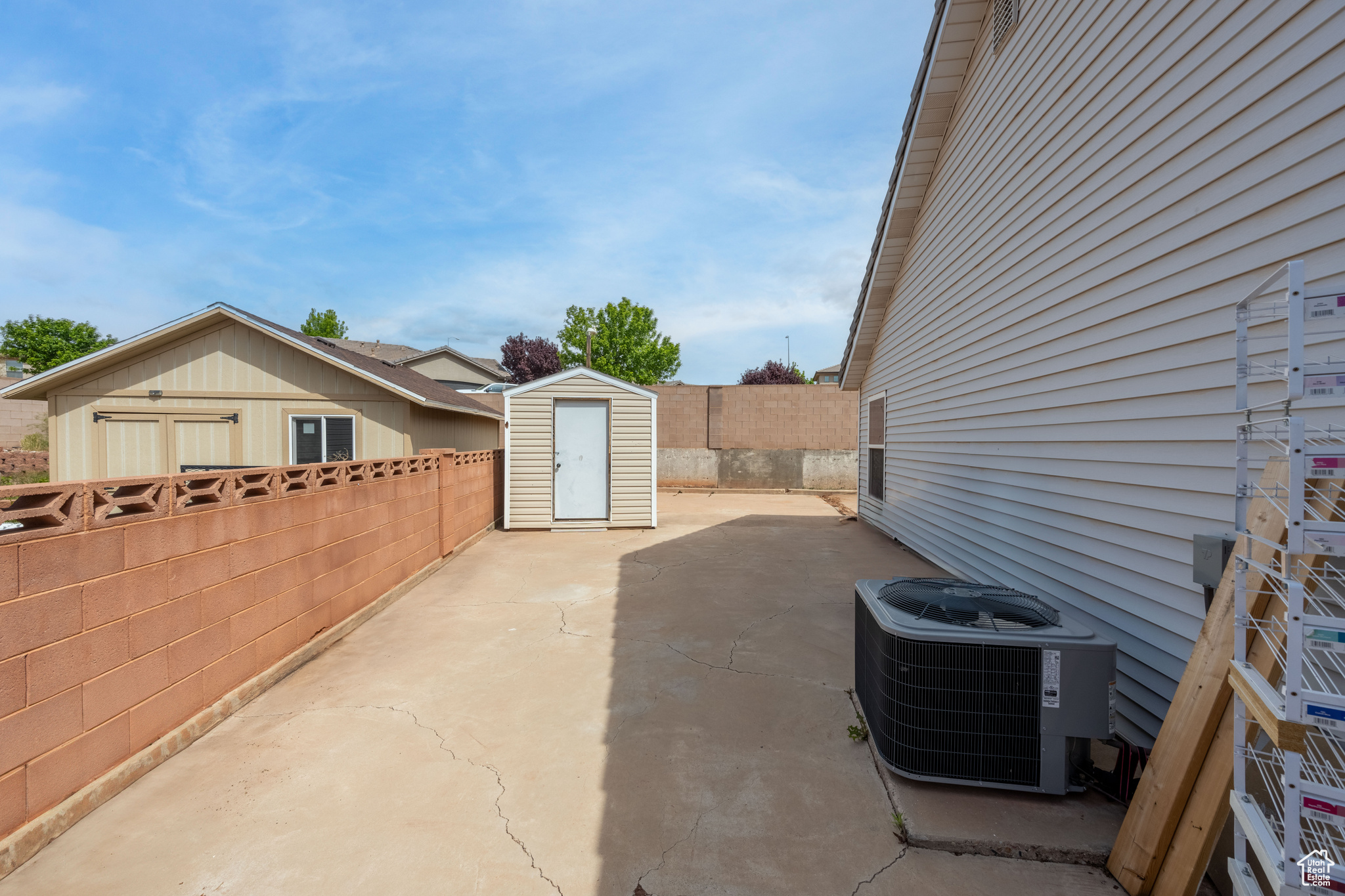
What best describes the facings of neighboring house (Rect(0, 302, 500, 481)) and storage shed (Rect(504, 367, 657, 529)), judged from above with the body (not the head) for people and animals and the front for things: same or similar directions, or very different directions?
same or similar directions

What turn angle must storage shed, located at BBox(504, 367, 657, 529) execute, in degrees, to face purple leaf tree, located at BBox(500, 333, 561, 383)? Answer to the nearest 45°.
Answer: approximately 180°

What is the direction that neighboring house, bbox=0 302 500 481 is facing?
toward the camera

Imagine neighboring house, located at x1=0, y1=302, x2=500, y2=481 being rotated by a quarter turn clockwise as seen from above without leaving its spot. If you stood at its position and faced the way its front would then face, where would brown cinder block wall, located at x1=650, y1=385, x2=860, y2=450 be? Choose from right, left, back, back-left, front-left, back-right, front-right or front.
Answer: back

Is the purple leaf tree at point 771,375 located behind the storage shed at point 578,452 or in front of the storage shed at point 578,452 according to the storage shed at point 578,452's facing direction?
behind

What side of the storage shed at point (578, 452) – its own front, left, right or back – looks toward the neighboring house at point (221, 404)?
right

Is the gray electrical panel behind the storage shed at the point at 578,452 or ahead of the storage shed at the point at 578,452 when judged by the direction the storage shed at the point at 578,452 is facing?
ahead

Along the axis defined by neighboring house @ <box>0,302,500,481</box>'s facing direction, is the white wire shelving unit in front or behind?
in front

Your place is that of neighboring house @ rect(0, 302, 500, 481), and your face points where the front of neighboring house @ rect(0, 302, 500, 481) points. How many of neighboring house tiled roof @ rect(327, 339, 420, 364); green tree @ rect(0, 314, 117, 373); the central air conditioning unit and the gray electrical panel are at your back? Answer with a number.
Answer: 2

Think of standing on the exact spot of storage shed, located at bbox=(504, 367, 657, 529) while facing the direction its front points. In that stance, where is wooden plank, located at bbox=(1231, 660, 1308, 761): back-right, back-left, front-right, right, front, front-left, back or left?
front

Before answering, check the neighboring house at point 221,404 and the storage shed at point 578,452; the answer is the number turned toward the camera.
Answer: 2

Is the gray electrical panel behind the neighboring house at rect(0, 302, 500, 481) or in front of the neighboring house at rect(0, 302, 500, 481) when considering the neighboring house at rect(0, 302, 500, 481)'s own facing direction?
in front

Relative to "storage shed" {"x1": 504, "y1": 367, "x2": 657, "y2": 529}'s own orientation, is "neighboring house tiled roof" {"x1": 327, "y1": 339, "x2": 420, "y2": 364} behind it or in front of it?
behind

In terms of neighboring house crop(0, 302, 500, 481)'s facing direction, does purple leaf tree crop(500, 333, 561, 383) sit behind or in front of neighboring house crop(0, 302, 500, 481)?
behind

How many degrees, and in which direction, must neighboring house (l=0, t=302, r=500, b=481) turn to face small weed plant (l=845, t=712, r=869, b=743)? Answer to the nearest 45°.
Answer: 0° — it already faces it

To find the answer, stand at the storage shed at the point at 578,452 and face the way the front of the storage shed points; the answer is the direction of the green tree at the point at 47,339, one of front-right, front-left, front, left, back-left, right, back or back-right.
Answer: back-right

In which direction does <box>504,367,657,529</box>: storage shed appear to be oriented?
toward the camera

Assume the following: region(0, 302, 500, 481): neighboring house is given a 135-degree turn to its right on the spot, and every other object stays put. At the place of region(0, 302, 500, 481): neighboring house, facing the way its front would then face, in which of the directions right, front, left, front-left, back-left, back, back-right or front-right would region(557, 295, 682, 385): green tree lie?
right

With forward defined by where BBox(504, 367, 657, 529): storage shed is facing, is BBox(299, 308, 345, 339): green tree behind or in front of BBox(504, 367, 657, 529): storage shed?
behind
